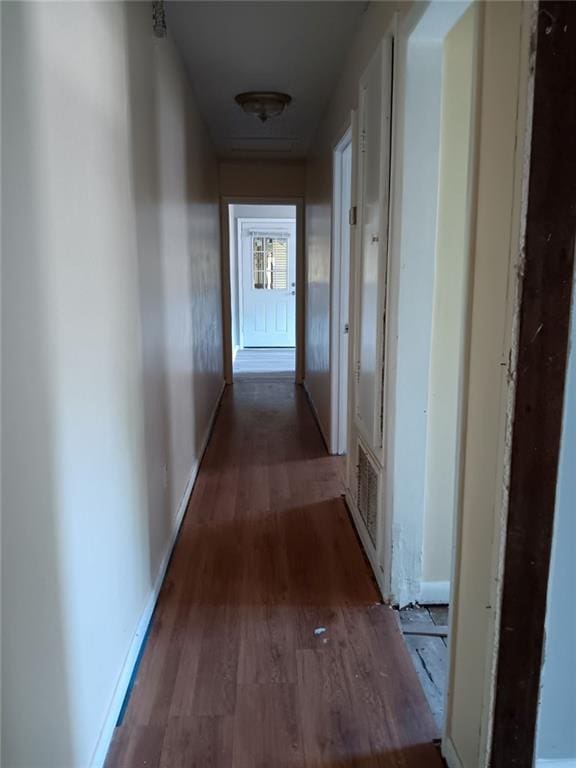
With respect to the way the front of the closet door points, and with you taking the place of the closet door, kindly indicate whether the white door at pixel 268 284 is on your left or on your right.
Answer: on your right

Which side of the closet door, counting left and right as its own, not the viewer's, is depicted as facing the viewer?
left

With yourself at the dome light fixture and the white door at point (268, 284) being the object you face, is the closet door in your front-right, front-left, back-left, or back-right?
back-right

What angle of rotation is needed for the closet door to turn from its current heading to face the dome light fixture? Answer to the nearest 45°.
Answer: approximately 45° to its right

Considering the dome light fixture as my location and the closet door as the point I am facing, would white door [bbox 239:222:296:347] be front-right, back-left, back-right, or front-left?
back-left
